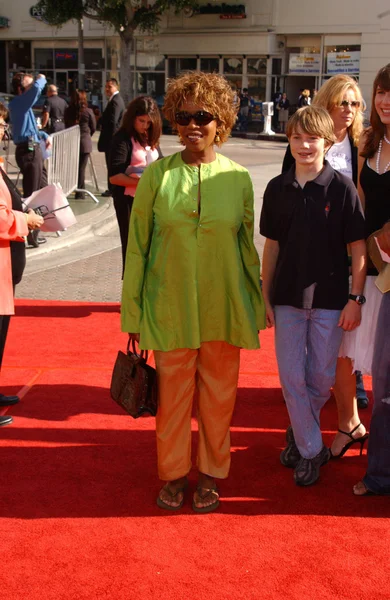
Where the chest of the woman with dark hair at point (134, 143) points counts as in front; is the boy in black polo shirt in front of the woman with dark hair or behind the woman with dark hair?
in front

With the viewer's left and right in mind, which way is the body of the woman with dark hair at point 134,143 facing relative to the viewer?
facing the viewer and to the right of the viewer

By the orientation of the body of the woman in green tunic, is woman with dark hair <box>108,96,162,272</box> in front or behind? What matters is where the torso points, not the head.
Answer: behind

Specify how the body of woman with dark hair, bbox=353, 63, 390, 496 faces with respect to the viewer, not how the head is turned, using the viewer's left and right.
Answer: facing the viewer and to the left of the viewer

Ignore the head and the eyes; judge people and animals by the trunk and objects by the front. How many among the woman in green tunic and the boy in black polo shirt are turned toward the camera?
2

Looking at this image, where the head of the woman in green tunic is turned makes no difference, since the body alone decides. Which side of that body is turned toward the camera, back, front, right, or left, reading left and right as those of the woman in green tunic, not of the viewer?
front

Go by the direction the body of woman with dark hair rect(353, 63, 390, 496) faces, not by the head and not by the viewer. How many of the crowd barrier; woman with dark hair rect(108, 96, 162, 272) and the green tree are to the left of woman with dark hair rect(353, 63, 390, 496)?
0

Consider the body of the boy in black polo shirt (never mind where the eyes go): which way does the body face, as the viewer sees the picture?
toward the camera

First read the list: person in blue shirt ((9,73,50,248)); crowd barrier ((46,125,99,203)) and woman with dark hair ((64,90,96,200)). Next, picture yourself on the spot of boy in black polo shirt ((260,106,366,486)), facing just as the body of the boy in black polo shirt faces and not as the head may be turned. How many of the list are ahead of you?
0

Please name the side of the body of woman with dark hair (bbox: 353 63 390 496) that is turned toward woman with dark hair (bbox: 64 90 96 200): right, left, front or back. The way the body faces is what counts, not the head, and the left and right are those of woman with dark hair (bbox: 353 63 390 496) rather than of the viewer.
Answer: right

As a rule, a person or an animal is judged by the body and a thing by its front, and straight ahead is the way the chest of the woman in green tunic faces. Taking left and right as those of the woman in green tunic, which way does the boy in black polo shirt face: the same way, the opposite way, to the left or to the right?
the same way

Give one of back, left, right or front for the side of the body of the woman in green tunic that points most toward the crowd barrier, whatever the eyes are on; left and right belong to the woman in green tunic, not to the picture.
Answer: back

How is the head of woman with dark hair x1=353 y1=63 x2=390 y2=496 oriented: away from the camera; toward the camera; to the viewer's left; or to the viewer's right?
toward the camera

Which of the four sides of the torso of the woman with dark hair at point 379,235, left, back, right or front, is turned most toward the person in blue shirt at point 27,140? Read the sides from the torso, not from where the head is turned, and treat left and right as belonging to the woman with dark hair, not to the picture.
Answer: right

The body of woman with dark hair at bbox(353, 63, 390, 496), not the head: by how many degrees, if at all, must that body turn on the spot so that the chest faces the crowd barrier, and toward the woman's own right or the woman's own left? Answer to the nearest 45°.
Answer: approximately 90° to the woman's own right

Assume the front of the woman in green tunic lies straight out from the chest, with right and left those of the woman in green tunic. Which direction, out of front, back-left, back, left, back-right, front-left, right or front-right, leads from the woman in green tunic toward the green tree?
back

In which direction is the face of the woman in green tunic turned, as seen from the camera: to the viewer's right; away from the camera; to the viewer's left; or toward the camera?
toward the camera
